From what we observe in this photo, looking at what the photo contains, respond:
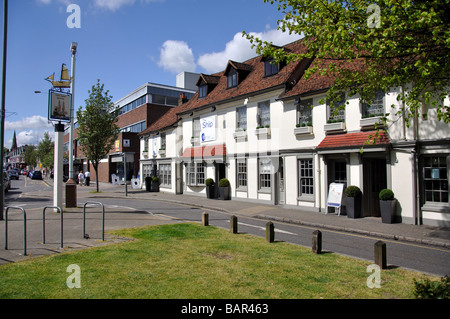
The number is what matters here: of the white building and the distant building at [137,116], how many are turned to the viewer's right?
0

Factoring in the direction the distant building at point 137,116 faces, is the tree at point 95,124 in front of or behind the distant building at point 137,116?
in front

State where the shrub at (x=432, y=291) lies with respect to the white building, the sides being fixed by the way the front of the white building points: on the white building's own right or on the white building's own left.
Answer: on the white building's own left

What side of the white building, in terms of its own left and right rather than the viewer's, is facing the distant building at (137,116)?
right

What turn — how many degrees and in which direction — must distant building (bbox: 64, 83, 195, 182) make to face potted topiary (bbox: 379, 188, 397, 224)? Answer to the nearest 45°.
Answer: approximately 45° to its left

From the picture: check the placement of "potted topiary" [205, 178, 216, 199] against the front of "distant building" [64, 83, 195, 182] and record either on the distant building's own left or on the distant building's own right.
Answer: on the distant building's own left

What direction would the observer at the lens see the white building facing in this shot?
facing the viewer and to the left of the viewer

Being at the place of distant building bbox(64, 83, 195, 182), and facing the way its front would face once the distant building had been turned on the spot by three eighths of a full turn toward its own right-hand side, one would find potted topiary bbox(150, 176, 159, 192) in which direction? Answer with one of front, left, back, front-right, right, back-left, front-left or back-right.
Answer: back

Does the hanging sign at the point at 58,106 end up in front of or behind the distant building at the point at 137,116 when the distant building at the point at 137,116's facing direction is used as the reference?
in front

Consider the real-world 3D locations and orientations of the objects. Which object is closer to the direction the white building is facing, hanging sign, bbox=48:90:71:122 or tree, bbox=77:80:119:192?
the hanging sign

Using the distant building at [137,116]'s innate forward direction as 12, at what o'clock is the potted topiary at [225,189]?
The potted topiary is roughly at 10 o'clock from the distant building.
